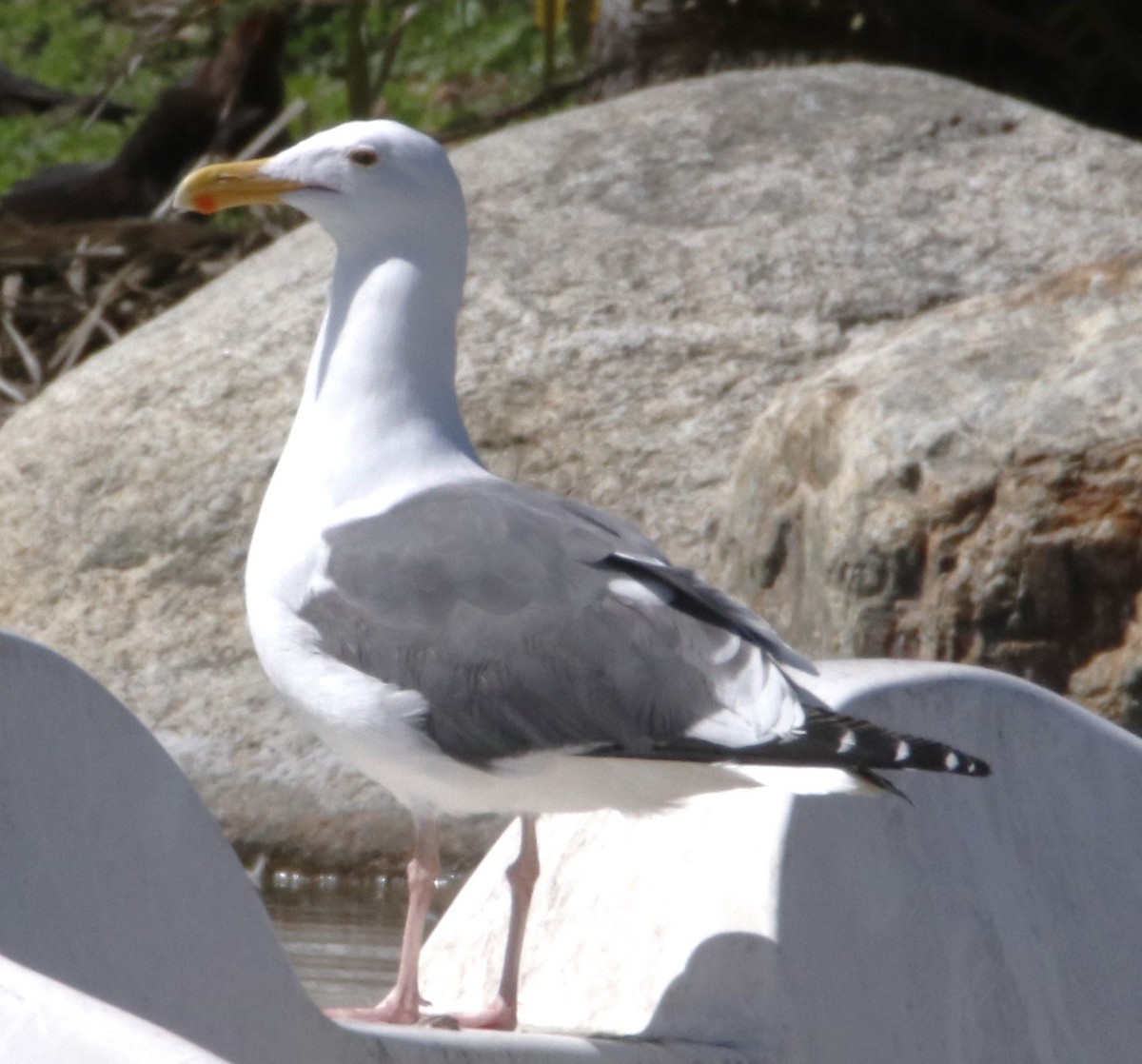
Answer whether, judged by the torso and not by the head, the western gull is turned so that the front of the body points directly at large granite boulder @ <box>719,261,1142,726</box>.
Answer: no

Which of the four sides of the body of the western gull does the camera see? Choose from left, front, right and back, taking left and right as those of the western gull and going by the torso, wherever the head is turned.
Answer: left

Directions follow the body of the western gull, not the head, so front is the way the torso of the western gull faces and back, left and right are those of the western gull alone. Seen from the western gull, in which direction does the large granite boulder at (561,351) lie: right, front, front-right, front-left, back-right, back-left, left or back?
right
